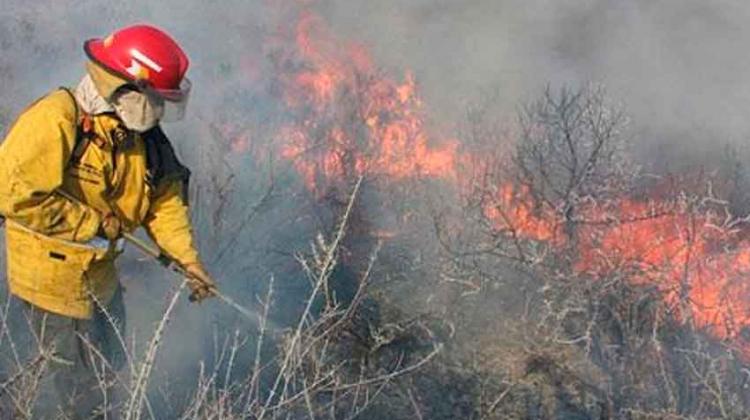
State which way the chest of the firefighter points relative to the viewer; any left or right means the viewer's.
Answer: facing the viewer and to the right of the viewer

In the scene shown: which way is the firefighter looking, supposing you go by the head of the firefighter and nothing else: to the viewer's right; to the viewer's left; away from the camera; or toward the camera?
to the viewer's right

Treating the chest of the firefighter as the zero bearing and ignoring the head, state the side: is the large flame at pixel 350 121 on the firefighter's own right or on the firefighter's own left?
on the firefighter's own left

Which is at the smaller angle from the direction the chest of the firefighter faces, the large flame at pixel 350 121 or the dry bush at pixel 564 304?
the dry bush

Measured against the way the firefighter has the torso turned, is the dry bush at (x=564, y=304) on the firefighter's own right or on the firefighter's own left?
on the firefighter's own left

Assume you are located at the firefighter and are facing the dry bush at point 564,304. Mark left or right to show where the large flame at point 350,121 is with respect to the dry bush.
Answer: left
